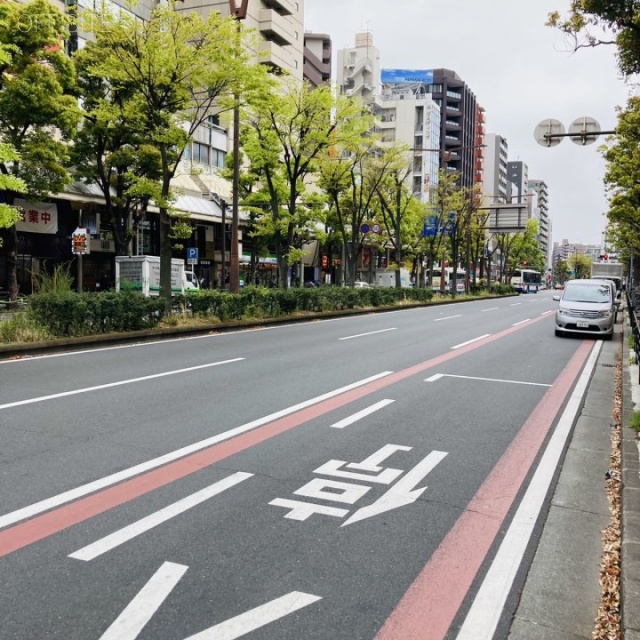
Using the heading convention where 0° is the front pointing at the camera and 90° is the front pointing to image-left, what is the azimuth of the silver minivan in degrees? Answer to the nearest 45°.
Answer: approximately 0°

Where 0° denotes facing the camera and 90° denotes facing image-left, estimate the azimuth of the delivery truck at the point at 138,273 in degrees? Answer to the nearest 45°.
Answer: approximately 225°

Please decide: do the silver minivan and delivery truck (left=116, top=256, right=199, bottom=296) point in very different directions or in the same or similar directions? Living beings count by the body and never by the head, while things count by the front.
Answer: very different directions

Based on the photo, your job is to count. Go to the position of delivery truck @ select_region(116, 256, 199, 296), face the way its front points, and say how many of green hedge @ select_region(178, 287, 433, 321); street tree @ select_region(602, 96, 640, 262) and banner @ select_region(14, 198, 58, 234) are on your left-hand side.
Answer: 1

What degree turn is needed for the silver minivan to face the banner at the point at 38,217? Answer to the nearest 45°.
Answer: approximately 90° to its right

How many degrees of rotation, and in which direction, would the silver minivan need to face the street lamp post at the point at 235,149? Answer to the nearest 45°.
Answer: approximately 90° to its right
